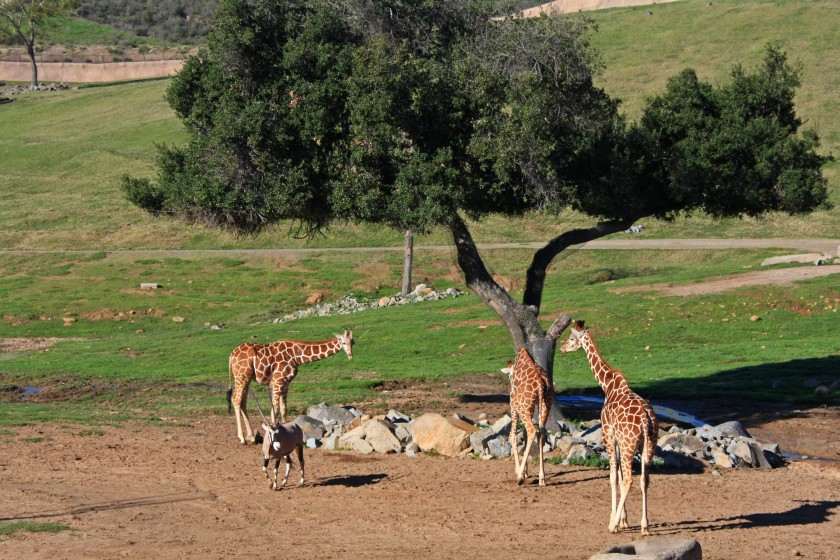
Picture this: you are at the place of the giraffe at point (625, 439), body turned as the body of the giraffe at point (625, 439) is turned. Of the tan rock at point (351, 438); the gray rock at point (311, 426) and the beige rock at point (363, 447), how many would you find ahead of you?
3

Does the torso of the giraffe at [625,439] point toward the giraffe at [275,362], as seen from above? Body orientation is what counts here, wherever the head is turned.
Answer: yes

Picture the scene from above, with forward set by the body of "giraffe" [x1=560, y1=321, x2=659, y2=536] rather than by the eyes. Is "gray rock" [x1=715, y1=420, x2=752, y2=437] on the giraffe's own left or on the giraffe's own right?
on the giraffe's own right

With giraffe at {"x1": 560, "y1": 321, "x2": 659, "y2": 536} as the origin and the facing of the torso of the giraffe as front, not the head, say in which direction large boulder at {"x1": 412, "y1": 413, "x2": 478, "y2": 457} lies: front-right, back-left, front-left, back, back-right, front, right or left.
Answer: front

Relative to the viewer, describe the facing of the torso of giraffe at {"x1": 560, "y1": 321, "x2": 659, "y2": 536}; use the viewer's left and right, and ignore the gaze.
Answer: facing away from the viewer and to the left of the viewer

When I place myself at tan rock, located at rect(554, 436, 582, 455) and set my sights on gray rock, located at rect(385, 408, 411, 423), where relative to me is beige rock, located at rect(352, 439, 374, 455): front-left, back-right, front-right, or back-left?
front-left

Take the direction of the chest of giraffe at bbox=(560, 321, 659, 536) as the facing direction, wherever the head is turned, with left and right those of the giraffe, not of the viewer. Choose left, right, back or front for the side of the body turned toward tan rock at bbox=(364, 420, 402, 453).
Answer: front

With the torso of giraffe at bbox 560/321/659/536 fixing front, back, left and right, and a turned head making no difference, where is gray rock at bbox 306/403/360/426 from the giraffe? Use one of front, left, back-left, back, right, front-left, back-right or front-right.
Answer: front

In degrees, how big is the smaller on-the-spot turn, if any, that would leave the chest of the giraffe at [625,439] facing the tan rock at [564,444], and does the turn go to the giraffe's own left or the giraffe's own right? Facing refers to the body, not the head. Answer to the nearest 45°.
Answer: approximately 45° to the giraffe's own right

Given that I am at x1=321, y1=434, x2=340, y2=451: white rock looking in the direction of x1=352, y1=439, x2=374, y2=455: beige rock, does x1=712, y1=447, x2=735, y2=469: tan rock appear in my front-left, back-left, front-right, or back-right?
front-left

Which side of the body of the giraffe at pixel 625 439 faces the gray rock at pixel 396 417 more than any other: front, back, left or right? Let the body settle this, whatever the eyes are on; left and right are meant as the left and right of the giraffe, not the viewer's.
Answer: front

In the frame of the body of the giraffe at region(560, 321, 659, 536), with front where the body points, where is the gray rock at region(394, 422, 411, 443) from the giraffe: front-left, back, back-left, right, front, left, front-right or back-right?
front

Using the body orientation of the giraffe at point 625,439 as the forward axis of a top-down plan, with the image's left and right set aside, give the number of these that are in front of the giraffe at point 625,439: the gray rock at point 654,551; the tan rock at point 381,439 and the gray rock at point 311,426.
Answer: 2

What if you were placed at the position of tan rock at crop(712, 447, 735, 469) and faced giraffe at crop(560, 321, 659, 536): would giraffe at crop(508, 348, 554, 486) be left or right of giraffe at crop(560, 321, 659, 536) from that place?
right

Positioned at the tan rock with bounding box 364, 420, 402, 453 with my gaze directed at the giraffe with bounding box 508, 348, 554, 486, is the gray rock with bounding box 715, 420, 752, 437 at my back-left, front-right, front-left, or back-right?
front-left
